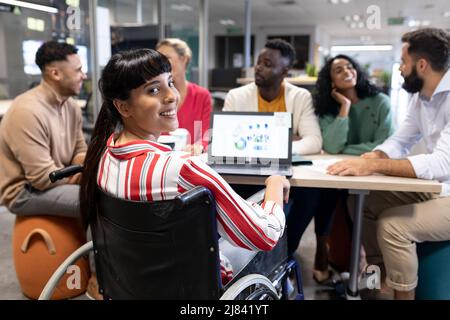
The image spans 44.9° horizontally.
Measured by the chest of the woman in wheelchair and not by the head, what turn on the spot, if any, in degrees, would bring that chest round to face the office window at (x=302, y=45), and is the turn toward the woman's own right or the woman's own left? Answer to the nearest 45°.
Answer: approximately 45° to the woman's own left

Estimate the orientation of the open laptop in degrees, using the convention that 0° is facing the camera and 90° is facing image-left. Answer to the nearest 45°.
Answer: approximately 0°

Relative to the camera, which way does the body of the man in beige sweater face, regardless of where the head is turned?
to the viewer's right

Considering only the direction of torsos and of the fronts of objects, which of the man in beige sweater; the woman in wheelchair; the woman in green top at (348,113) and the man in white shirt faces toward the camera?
the woman in green top

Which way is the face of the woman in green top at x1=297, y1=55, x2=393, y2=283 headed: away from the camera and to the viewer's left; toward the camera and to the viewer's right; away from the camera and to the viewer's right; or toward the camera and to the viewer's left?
toward the camera and to the viewer's right

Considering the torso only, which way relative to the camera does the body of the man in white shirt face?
to the viewer's left

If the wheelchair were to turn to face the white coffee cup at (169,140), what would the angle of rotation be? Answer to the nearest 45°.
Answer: approximately 45° to its left

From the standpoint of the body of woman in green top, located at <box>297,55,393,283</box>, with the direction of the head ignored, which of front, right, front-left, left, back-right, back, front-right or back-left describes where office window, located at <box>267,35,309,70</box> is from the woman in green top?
back

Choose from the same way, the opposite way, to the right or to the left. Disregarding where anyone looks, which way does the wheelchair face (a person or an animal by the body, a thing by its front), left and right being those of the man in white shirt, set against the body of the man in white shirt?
to the right

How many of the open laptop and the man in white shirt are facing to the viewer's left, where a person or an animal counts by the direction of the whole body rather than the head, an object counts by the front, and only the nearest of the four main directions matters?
1

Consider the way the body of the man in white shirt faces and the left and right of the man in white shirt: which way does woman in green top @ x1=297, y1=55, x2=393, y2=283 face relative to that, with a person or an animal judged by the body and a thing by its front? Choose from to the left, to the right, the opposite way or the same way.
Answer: to the left

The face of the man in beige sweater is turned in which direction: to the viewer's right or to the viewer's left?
to the viewer's right

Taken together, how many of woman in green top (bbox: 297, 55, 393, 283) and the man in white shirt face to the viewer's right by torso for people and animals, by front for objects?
0

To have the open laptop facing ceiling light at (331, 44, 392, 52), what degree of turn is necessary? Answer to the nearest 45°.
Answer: approximately 180°
